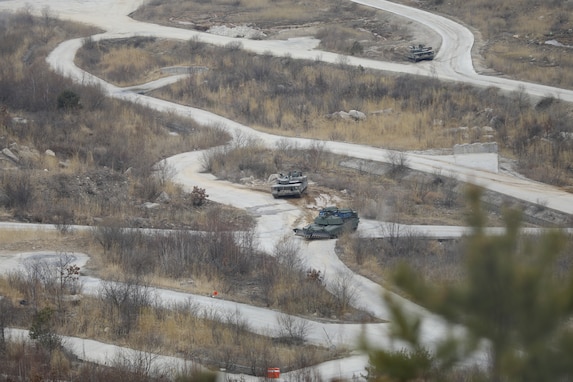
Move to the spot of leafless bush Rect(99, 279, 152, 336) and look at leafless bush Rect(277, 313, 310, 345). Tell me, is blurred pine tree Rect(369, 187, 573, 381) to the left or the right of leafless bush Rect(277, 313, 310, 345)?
right

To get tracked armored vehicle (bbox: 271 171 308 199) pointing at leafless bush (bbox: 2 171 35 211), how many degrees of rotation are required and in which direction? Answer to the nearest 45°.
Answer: approximately 45° to its right

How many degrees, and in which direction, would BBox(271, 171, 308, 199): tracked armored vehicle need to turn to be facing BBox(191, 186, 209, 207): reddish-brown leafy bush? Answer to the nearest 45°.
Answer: approximately 45° to its right

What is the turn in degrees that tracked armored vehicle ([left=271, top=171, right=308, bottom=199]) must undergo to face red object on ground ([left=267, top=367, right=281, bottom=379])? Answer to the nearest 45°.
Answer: approximately 45° to its left

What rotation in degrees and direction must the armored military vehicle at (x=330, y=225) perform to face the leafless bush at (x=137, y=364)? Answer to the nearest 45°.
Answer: approximately 45° to its left

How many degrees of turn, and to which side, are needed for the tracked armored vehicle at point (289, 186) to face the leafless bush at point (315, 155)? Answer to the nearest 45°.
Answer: approximately 135° to its right

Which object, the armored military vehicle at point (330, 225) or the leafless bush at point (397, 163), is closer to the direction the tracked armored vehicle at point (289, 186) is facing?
the armored military vehicle

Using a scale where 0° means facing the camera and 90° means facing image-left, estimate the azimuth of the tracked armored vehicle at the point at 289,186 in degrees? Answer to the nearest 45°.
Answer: approximately 45°

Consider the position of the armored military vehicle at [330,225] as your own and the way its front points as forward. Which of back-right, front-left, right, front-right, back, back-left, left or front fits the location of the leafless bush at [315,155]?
back-right

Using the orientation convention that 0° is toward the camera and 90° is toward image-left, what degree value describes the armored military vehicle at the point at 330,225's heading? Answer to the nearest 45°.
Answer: approximately 45°
